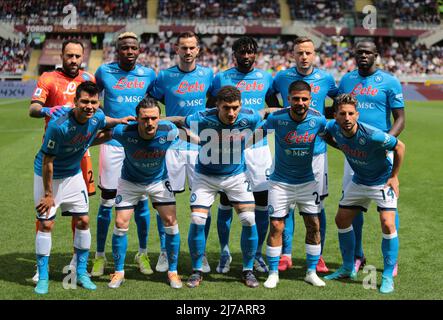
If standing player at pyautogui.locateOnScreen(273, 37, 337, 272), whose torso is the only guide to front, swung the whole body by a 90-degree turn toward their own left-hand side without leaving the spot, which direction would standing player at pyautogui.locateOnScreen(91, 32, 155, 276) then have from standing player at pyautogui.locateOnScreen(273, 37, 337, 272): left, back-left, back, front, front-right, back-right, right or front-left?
back

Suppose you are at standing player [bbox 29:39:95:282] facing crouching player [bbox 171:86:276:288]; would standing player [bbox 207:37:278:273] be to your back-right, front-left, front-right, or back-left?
front-left

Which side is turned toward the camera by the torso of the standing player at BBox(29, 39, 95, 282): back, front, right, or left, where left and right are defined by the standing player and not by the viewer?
front

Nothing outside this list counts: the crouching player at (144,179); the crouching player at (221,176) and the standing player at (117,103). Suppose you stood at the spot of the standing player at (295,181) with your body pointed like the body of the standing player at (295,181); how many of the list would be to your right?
3

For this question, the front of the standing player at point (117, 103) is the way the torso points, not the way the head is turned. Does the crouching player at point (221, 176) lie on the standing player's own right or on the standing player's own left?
on the standing player's own left

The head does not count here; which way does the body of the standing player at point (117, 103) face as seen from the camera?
toward the camera

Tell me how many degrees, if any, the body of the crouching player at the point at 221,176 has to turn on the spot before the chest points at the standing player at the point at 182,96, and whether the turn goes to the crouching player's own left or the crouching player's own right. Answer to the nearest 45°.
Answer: approximately 135° to the crouching player's own right

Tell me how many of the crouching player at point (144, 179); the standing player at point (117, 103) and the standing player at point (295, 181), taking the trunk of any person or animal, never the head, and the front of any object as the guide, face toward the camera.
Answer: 3

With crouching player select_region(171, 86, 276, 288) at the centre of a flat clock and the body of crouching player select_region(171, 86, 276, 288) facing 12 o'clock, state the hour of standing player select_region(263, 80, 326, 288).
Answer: standing player select_region(263, 80, 326, 288) is roughly at 9 o'clock from crouching player select_region(171, 86, 276, 288).

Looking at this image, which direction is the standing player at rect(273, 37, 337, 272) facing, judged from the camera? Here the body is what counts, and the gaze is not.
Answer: toward the camera

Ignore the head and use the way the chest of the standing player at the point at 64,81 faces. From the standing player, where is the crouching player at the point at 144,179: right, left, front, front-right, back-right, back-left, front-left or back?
front-left

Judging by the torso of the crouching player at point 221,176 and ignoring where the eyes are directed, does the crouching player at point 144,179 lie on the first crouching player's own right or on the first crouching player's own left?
on the first crouching player's own right

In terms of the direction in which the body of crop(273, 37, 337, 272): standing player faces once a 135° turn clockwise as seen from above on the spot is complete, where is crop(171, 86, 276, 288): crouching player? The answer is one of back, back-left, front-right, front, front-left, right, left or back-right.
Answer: left

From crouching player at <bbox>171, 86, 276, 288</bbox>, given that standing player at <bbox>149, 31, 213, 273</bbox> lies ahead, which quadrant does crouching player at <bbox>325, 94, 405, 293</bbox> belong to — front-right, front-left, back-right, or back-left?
back-right

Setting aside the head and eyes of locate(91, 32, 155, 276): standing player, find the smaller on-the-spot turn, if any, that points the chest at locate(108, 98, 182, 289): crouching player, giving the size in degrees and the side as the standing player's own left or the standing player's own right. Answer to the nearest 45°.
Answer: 0° — they already face them
